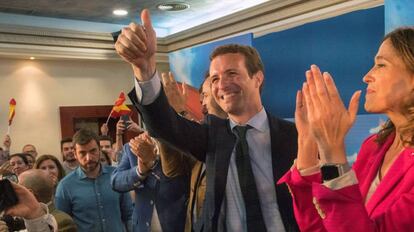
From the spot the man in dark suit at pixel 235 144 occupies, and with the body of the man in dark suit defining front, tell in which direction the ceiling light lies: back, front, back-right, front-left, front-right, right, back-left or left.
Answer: back-right

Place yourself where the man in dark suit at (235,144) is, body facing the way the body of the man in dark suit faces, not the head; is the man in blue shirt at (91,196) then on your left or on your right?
on your right

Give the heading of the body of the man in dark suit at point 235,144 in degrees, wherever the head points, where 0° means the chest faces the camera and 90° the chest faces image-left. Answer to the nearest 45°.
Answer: approximately 45°

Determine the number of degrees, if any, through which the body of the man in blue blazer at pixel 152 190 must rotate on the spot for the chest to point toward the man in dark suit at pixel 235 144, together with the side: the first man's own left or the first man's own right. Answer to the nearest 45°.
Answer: approximately 45° to the first man's own left

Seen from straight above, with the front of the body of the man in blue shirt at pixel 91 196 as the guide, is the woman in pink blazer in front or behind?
in front

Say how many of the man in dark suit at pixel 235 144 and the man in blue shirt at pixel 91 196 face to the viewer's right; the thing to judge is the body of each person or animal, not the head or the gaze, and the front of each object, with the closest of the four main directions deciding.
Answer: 0

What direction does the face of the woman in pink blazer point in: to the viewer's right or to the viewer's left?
to the viewer's left
